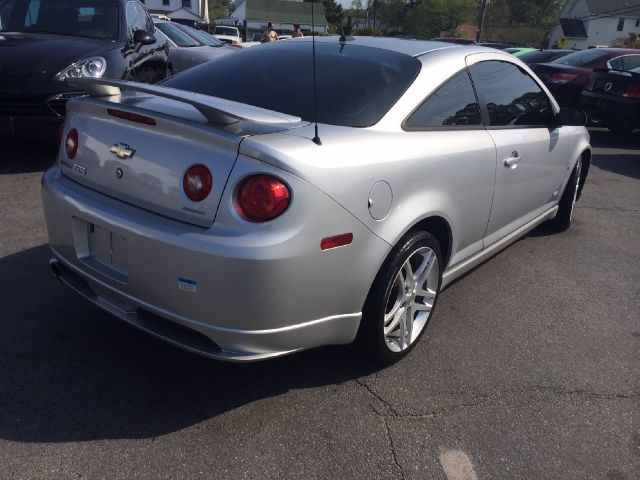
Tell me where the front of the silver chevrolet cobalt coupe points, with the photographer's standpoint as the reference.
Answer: facing away from the viewer and to the right of the viewer

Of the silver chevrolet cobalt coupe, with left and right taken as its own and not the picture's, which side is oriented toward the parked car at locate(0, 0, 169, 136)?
left

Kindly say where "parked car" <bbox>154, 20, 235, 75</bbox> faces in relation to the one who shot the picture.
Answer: facing the viewer and to the right of the viewer

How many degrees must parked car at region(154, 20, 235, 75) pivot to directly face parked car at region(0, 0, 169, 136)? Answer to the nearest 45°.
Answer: approximately 45° to its right

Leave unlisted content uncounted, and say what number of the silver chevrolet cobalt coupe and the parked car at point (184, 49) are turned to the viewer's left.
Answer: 0

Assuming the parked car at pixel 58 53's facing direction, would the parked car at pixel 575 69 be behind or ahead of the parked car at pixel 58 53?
behind

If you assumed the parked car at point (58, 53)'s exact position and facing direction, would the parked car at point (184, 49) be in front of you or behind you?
behind

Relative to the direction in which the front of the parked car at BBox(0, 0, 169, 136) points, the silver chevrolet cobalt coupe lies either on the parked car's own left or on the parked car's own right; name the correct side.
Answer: on the parked car's own left

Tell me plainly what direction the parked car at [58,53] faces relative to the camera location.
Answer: facing the viewer and to the left of the viewer

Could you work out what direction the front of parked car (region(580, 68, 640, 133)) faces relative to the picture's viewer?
facing away from the viewer and to the right of the viewer

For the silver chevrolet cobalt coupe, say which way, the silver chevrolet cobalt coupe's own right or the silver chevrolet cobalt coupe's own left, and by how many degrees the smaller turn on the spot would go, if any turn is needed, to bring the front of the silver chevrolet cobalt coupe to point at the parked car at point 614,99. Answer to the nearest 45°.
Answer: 0° — it already faces it

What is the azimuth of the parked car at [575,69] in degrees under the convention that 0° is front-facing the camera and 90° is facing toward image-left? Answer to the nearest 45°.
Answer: approximately 225°

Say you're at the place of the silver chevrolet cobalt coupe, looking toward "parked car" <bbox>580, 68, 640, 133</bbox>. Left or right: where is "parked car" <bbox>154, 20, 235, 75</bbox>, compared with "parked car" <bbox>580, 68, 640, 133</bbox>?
left
